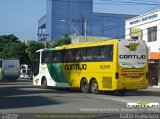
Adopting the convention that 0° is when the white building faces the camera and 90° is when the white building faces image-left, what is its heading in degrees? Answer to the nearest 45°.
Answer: approximately 45°
